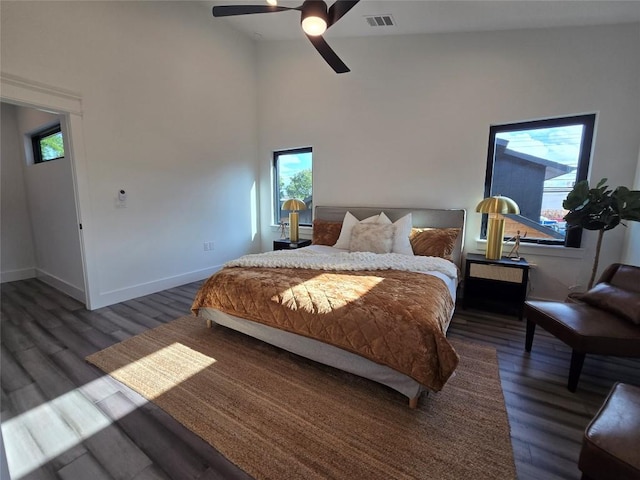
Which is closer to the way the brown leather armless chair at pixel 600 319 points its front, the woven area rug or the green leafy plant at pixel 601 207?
the woven area rug

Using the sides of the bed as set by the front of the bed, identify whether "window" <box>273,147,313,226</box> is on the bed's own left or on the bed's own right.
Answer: on the bed's own right

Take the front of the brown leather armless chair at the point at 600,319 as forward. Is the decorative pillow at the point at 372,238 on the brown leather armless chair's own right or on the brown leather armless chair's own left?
on the brown leather armless chair's own right

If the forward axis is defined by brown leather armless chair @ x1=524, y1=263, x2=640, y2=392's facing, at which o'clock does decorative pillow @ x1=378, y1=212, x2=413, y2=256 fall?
The decorative pillow is roughly at 2 o'clock from the brown leather armless chair.

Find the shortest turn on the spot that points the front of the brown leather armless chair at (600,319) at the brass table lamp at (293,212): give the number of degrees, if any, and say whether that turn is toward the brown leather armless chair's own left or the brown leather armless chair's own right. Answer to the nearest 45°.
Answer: approximately 45° to the brown leather armless chair's own right

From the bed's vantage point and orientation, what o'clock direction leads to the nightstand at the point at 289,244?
The nightstand is roughly at 4 o'clock from the bed.

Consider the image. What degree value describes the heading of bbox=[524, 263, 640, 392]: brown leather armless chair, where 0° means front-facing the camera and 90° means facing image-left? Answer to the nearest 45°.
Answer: approximately 45°

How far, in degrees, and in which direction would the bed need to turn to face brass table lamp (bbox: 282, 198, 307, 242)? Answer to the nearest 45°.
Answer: approximately 135° to its right

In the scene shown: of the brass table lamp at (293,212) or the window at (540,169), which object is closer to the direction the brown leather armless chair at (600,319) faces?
the brass table lamp

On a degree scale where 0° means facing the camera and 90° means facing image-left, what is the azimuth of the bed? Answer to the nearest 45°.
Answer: approximately 45°
